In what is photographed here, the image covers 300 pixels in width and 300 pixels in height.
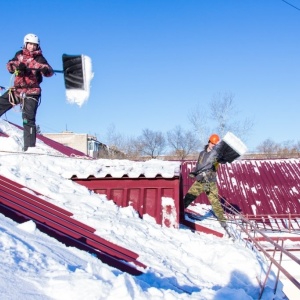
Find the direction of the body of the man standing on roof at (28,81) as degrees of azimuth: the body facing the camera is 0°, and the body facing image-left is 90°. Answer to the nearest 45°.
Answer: approximately 0°

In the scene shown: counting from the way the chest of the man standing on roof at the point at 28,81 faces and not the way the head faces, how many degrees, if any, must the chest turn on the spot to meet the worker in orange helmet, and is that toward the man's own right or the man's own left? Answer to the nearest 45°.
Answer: approximately 90° to the man's own left
